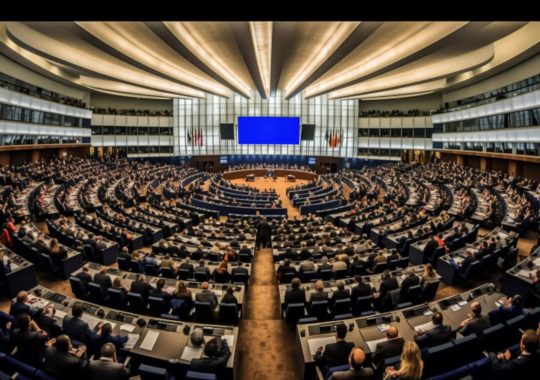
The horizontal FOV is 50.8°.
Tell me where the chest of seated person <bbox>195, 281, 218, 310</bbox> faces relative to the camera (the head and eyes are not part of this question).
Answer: away from the camera

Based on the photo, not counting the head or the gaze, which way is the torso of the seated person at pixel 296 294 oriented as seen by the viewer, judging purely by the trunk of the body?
away from the camera

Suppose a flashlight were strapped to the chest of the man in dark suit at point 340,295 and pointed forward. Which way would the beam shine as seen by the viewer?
away from the camera

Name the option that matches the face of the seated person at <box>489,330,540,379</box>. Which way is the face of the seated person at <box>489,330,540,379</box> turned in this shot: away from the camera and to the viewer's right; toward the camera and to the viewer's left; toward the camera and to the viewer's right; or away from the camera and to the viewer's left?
away from the camera and to the viewer's left

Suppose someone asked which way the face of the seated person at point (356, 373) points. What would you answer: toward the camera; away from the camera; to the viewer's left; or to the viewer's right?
away from the camera

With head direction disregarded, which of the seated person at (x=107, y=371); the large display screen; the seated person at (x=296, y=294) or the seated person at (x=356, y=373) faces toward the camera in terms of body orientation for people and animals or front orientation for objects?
the large display screen

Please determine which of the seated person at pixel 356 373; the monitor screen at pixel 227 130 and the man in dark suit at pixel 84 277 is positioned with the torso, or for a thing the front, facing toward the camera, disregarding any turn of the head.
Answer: the monitor screen

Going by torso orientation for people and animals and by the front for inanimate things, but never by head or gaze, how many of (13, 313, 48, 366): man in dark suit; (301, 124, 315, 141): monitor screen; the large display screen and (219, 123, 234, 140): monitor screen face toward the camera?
3

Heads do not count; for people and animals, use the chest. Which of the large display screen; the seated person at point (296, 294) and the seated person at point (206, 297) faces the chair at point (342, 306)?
the large display screen

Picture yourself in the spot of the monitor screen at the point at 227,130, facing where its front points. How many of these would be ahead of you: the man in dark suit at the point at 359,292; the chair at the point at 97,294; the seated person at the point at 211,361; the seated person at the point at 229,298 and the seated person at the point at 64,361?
5

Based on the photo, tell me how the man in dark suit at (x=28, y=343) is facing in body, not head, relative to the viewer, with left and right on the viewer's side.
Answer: facing away from the viewer and to the right of the viewer

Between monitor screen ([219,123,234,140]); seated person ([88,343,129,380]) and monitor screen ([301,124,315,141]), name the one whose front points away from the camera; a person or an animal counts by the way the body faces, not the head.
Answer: the seated person

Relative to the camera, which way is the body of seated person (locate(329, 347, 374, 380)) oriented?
away from the camera

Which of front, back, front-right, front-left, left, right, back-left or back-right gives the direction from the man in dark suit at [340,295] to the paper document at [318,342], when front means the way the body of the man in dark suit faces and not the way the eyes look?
back

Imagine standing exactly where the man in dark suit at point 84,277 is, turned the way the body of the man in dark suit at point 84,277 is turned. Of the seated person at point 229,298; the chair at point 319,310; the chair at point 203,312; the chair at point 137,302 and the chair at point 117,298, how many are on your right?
5

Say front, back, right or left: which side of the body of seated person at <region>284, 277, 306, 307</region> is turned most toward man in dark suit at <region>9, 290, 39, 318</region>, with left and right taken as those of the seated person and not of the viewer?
left

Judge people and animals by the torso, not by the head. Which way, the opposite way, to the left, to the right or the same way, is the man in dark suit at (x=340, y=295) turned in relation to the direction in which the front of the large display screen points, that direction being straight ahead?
the opposite way
